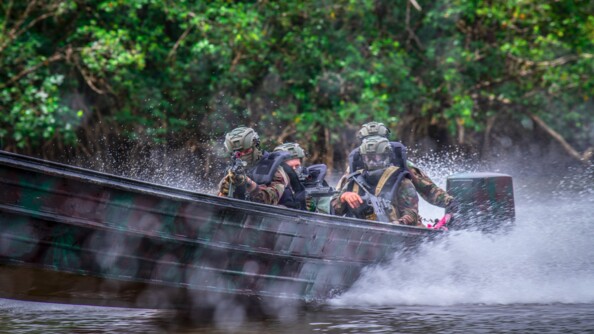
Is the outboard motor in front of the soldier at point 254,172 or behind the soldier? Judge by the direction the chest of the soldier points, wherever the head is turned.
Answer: behind

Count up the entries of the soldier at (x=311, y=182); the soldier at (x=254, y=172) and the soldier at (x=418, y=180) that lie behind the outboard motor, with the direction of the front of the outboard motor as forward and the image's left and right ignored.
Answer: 0

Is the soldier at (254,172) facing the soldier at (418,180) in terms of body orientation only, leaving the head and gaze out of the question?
no

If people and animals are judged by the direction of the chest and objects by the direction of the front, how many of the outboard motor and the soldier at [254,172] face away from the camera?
0

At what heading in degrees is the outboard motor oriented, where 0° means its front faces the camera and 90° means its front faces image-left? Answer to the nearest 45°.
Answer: approximately 90°

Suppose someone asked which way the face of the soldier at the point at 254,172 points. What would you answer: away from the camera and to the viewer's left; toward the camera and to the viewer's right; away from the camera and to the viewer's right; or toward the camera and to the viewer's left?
toward the camera and to the viewer's left

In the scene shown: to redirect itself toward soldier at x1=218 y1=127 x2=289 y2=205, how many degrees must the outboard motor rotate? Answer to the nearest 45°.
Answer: approximately 45° to its left

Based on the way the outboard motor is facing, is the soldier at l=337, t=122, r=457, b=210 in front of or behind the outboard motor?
in front

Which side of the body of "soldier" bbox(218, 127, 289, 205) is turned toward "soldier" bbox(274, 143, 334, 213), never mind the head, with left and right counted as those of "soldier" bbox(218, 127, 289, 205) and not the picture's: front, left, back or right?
back

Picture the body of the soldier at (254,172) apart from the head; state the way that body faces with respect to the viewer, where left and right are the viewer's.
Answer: facing the viewer and to the left of the viewer

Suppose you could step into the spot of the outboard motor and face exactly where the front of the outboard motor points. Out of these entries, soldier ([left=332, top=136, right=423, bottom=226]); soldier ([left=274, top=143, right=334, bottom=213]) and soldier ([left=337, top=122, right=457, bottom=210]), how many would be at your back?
0

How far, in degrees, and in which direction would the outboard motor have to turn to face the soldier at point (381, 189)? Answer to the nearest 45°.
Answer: approximately 45° to its left
